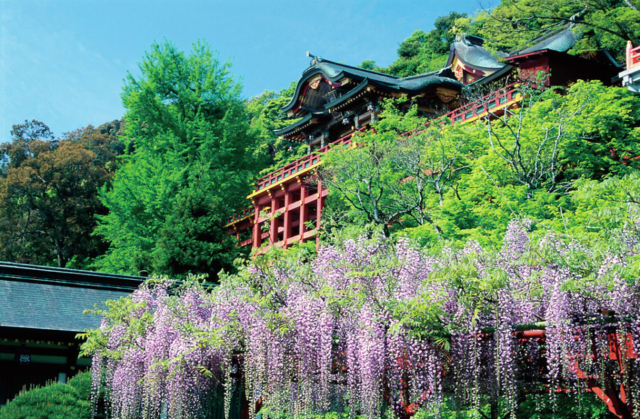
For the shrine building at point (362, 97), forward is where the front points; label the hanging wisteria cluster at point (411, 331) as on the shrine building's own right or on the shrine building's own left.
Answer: on the shrine building's own left

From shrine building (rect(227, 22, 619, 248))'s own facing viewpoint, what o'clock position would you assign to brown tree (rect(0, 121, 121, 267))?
The brown tree is roughly at 2 o'clock from the shrine building.

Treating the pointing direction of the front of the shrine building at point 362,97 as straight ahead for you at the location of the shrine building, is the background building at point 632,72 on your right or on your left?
on your left

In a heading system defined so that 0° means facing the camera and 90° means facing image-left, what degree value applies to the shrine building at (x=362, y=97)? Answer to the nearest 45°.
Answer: approximately 45°

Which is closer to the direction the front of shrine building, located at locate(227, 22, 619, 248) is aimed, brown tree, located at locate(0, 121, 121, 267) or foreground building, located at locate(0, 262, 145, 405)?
the foreground building

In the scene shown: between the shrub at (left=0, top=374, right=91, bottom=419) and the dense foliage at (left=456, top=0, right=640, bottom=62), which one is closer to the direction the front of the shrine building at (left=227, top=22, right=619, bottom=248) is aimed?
the shrub

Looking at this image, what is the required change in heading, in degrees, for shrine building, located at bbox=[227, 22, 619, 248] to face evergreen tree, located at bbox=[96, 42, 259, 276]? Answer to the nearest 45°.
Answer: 0° — it already faces it

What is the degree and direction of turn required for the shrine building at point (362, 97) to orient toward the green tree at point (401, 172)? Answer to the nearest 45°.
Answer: approximately 45° to its left

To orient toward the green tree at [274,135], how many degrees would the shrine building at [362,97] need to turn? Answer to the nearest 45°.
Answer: approximately 90° to its right

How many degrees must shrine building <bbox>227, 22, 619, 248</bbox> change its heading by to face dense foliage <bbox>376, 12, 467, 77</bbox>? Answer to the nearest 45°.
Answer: approximately 135° to its right

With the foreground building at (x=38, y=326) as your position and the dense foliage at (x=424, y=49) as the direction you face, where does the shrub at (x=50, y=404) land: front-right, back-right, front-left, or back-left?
back-right
